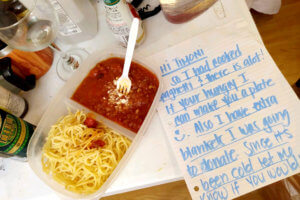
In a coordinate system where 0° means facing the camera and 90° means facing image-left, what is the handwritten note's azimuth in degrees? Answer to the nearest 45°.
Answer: approximately 0°
